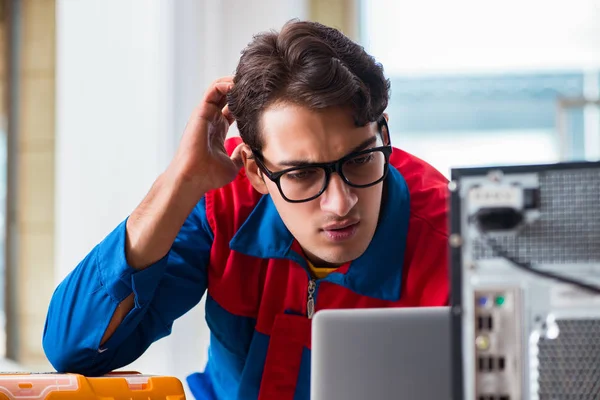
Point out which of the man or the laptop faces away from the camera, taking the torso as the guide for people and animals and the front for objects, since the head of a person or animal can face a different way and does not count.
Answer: the laptop

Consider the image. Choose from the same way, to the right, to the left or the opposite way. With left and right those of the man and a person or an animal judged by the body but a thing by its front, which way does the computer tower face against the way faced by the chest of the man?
the opposite way

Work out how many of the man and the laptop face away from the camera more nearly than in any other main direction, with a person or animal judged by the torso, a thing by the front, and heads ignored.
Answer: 1

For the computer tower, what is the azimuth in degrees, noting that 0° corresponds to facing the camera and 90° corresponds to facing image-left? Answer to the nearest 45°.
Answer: approximately 180°

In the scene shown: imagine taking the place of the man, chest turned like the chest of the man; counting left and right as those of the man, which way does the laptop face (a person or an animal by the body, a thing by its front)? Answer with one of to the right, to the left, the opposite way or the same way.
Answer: the opposite way

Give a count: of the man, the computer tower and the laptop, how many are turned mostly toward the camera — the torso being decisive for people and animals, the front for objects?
1

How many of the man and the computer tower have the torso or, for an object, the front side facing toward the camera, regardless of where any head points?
1

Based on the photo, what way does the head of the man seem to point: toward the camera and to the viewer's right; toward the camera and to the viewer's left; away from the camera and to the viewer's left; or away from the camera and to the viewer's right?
toward the camera and to the viewer's right

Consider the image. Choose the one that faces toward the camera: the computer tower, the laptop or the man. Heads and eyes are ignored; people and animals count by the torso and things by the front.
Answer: the man

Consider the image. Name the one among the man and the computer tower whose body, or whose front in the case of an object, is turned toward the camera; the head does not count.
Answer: the man

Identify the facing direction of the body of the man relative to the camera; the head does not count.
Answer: toward the camera

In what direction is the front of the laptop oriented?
away from the camera

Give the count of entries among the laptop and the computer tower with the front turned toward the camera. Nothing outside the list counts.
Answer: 0
